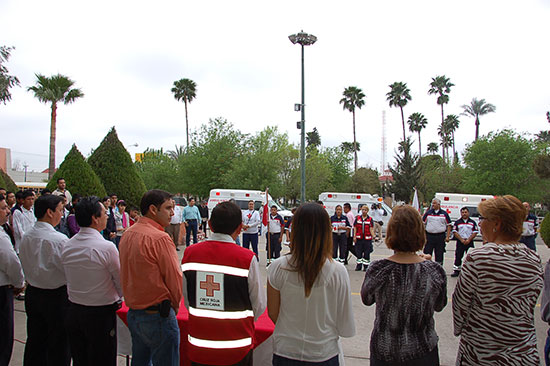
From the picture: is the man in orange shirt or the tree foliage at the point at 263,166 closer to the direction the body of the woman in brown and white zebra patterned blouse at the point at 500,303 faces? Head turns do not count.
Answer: the tree foliage

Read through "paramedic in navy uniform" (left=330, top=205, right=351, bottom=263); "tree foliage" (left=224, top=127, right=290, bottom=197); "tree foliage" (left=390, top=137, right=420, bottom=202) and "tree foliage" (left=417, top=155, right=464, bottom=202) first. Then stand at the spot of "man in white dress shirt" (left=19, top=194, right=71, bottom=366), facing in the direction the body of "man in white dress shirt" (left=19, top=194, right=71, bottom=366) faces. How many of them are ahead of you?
4

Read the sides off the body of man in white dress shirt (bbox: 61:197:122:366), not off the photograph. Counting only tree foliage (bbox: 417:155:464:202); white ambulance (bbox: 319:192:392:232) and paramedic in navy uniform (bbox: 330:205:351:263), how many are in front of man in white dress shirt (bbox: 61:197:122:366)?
3

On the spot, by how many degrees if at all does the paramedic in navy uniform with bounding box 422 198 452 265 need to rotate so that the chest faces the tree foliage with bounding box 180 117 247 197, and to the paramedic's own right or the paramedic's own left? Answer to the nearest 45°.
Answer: approximately 135° to the paramedic's own right

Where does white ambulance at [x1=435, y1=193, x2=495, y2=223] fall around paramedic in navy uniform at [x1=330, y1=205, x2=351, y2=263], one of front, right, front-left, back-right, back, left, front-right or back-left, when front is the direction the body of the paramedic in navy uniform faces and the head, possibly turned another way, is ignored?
back-left

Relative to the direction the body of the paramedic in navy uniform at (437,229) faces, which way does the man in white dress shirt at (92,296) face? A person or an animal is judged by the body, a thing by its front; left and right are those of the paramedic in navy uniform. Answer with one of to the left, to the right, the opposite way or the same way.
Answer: the opposite way

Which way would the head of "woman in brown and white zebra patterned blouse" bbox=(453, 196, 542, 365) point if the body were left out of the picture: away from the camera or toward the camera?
away from the camera

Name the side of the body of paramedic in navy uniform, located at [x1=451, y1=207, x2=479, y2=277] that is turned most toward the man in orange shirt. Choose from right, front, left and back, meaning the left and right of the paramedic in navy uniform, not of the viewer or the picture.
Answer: front

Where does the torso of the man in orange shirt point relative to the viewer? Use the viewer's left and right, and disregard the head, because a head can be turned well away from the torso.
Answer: facing away from the viewer and to the right of the viewer

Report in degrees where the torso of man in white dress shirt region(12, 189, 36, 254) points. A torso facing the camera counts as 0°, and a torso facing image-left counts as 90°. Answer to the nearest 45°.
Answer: approximately 315°

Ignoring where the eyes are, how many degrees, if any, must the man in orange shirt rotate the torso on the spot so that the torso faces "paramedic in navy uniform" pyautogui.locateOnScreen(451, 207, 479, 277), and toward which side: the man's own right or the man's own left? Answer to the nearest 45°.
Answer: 0° — they already face them

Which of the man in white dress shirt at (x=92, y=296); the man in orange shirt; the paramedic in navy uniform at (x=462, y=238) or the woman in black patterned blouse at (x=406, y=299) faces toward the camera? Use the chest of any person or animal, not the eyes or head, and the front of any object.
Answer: the paramedic in navy uniform

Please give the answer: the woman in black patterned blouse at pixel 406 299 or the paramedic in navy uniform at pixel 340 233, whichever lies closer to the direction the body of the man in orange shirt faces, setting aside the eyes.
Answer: the paramedic in navy uniform

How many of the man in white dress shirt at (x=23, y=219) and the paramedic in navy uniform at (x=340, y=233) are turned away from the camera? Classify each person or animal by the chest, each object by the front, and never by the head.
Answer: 0

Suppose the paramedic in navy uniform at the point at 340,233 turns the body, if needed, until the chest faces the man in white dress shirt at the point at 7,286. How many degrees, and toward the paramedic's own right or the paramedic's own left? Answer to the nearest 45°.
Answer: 0° — they already face them

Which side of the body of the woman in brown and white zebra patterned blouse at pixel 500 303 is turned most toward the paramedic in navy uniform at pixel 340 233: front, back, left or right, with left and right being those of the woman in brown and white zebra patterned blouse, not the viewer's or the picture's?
front

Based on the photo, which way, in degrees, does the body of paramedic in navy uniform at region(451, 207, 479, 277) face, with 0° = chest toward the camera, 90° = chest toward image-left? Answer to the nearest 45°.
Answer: approximately 0°

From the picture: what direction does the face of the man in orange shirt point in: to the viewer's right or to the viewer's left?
to the viewer's right

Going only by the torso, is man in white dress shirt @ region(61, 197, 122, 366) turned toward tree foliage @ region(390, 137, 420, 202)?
yes
